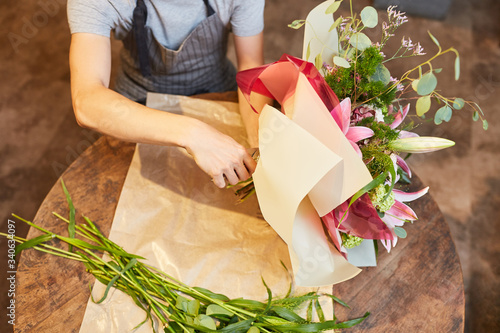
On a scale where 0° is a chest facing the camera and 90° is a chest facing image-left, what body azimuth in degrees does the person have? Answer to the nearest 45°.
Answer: approximately 0°
